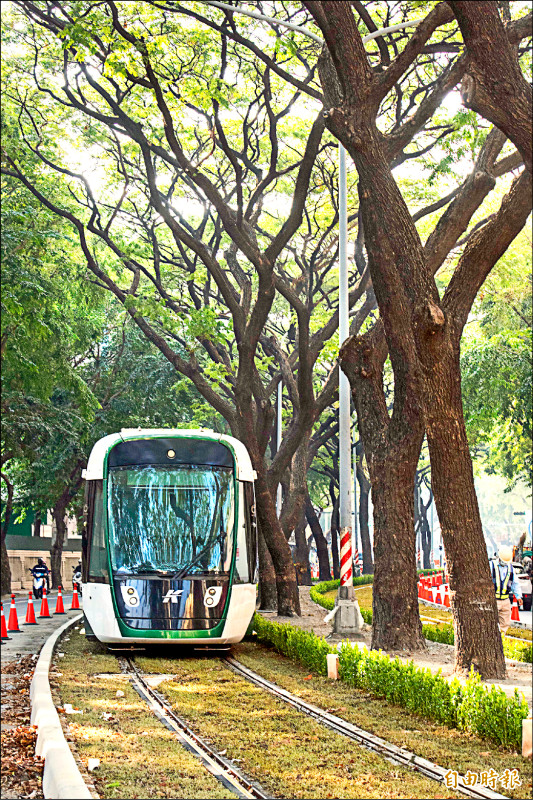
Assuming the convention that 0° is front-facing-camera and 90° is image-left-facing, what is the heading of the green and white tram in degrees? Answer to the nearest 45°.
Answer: approximately 0°

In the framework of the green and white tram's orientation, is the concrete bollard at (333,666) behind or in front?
in front

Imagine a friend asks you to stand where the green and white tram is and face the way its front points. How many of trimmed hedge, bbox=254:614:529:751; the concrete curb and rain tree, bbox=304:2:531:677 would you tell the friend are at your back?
0

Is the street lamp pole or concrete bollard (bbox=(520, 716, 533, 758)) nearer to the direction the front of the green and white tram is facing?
the concrete bollard

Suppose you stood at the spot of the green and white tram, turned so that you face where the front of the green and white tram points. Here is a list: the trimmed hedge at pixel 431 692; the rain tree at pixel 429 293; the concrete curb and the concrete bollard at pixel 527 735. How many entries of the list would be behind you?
0

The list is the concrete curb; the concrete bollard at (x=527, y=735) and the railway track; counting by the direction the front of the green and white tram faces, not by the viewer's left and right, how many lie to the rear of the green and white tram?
0

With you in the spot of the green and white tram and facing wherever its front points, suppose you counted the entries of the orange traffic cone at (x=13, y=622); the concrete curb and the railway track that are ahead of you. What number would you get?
2

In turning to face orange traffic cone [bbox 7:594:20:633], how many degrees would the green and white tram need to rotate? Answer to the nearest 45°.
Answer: approximately 135° to its right

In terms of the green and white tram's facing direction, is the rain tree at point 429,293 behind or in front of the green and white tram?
in front

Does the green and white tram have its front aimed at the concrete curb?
yes

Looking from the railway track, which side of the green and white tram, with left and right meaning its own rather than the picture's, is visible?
front
